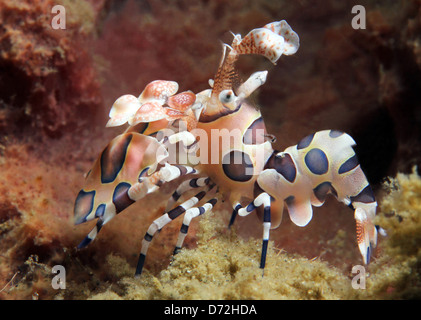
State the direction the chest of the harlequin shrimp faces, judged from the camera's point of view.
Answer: to the viewer's left
